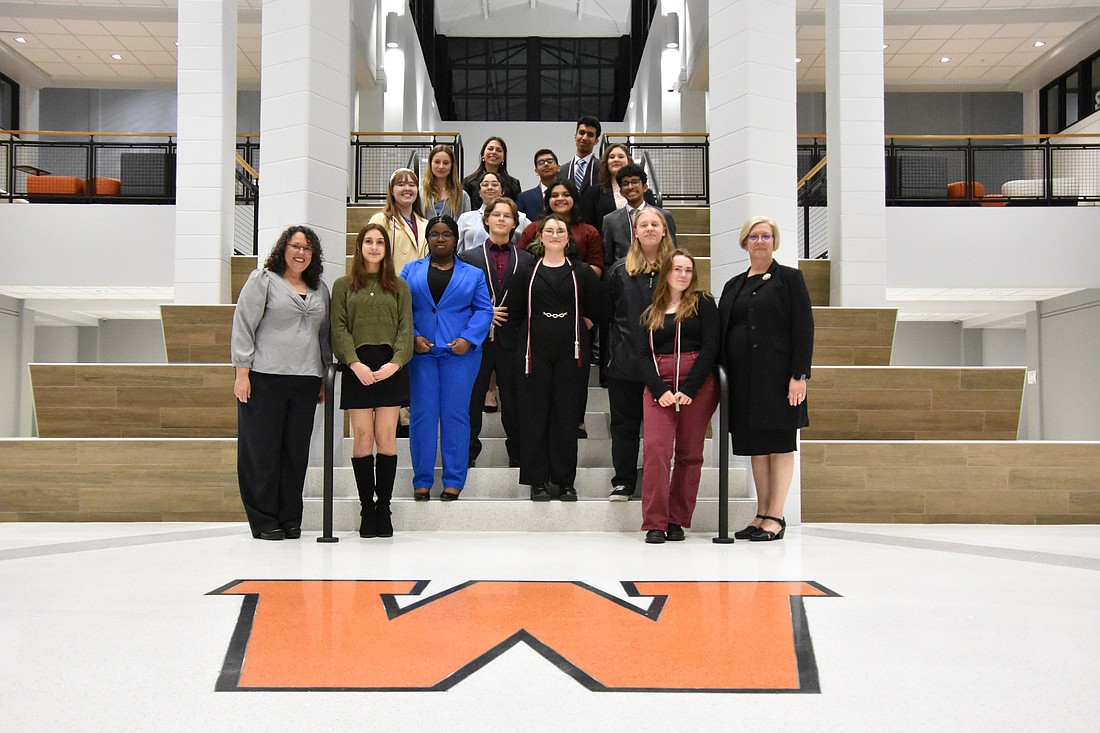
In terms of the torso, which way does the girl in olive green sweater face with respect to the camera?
toward the camera

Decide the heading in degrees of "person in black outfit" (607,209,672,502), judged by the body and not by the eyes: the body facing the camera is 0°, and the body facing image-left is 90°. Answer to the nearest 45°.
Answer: approximately 0°

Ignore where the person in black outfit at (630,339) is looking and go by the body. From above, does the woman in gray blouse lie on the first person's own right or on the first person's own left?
on the first person's own right

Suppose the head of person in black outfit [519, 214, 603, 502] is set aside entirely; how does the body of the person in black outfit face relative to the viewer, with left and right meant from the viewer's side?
facing the viewer

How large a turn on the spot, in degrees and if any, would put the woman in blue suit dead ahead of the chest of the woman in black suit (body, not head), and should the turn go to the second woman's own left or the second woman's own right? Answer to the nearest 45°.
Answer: approximately 45° to the second woman's own right

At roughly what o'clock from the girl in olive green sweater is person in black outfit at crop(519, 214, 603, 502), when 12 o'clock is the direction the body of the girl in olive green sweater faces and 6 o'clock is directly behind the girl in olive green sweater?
The person in black outfit is roughly at 9 o'clock from the girl in olive green sweater.

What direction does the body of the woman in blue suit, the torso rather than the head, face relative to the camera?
toward the camera
